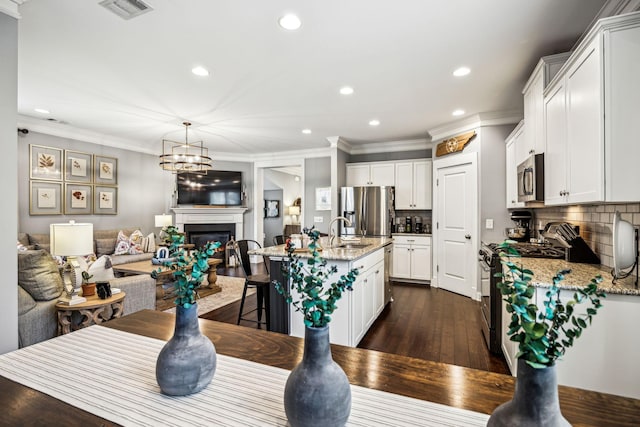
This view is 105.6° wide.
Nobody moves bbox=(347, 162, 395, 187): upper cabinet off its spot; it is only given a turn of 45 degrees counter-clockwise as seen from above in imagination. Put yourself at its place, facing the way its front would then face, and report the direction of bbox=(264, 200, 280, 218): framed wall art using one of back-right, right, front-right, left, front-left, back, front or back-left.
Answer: back

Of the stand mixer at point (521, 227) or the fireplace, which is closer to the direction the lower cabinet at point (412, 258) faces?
the stand mixer

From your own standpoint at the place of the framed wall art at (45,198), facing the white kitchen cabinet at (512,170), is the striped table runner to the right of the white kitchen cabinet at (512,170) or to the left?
right

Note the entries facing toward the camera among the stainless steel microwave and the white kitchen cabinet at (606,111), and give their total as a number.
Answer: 0

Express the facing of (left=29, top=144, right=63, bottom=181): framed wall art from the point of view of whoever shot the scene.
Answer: facing the viewer and to the right of the viewer

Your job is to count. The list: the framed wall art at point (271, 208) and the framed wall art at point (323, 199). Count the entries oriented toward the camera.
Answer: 2

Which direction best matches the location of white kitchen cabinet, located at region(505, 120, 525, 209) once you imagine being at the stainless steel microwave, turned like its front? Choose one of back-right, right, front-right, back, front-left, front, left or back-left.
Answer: right

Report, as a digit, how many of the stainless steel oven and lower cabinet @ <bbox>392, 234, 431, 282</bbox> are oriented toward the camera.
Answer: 1

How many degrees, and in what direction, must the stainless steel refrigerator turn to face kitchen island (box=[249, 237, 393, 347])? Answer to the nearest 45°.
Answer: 0° — it already faces it

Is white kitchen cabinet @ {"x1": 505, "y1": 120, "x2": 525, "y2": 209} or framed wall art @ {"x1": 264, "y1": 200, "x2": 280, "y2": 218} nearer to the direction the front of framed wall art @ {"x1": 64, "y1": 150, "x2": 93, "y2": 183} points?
the white kitchen cabinet

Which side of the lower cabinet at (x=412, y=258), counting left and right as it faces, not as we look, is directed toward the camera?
front

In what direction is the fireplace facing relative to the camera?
toward the camera

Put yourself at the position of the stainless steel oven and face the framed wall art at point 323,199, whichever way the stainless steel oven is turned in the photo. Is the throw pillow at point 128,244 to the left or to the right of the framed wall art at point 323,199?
left

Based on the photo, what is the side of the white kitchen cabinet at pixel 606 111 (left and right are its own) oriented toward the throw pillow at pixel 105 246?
front

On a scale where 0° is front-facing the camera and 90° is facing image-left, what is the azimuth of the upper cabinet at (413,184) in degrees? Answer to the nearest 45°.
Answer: approximately 0°

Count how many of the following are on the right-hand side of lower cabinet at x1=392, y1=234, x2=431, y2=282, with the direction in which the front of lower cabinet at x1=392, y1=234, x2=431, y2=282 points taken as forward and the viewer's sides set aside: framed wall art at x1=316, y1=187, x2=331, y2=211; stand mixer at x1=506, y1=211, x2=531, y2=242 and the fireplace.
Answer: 2

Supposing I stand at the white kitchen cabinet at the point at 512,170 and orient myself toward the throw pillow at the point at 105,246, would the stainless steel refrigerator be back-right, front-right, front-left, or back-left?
front-right

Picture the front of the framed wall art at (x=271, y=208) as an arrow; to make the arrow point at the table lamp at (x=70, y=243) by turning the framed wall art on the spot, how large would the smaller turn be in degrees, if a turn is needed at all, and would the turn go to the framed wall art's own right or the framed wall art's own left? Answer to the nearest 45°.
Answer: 0° — it already faces it

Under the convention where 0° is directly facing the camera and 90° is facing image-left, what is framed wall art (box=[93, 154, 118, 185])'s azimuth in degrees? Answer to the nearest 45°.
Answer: approximately 315°

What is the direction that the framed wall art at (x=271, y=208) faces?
toward the camera
